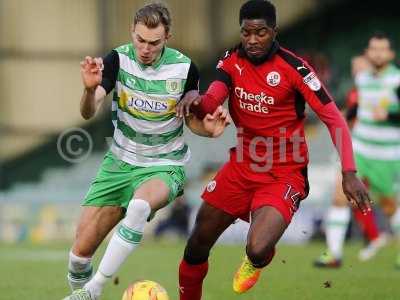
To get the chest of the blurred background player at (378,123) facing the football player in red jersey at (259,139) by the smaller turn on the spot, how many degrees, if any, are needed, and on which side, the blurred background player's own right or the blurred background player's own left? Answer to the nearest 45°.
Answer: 0° — they already face them

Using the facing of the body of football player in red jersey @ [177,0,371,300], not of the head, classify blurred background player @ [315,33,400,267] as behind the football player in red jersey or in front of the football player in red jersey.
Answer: behind

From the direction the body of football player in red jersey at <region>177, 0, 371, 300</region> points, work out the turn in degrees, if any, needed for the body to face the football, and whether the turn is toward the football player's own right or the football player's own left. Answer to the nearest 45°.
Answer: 0° — they already face it

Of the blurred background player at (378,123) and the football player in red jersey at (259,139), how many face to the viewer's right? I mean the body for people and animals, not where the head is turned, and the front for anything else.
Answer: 0

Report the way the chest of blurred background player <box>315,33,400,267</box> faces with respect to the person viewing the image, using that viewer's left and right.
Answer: facing the viewer

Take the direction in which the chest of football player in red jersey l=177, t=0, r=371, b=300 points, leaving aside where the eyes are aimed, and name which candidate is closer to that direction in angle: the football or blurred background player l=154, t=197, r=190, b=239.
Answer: the football

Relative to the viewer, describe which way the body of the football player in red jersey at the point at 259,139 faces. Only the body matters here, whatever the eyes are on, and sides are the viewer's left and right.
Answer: facing the viewer and to the left of the viewer

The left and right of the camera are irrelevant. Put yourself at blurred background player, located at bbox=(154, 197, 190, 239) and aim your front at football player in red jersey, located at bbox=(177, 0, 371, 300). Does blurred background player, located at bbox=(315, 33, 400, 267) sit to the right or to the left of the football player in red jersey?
left

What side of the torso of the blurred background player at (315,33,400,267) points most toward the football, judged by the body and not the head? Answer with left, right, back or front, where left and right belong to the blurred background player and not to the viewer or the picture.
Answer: front

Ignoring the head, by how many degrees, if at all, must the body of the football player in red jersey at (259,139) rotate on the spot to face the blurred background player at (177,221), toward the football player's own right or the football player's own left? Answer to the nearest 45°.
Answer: approximately 135° to the football player's own right
